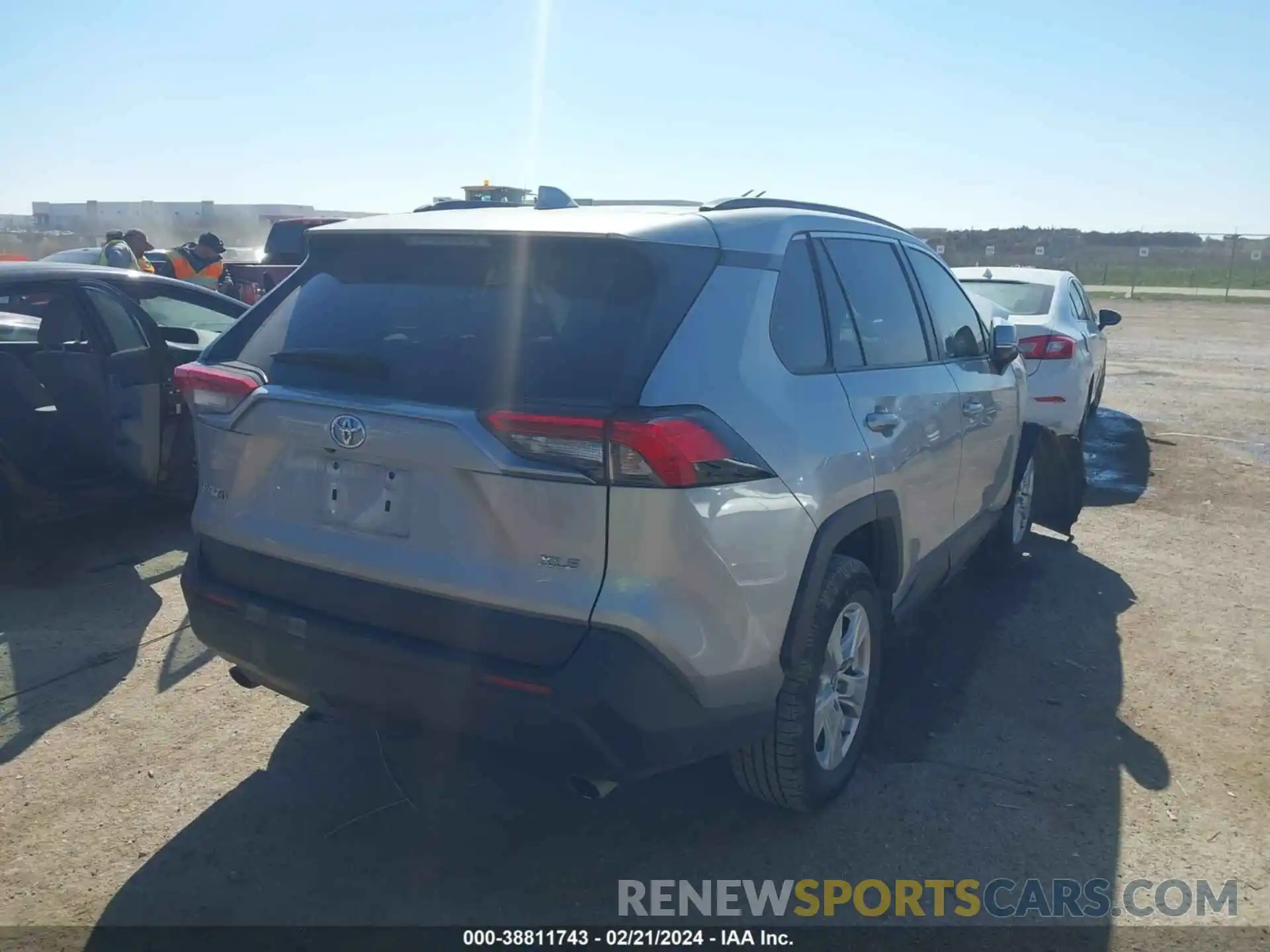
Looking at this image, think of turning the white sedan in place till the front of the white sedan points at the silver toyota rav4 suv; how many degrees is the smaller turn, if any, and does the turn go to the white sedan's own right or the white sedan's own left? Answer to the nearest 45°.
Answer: approximately 180°

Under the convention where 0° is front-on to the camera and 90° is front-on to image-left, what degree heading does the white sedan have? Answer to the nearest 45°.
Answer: approximately 180°

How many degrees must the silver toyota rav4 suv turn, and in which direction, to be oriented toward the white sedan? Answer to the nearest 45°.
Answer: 0° — it already faces it

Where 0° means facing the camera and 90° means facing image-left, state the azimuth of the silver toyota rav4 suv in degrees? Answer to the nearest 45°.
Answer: approximately 225°

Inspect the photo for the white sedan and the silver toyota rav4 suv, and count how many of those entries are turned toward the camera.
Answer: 0

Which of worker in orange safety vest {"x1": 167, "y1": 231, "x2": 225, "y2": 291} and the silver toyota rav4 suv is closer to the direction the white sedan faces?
the worker in orange safety vest

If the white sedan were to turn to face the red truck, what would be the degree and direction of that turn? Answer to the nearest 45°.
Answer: approximately 90° to its left

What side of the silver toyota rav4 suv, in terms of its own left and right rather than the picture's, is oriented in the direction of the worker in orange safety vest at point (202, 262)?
left
